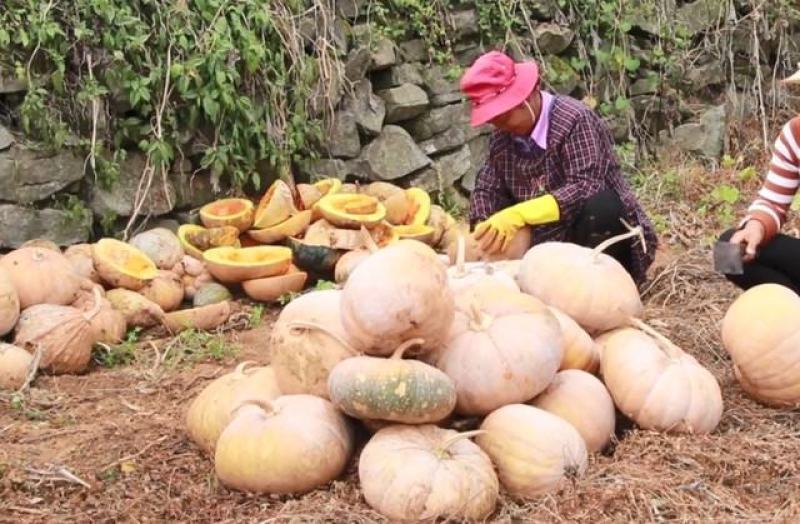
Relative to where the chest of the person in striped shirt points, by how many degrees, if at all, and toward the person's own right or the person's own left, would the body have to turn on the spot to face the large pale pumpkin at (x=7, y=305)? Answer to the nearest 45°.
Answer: approximately 45° to the person's own right

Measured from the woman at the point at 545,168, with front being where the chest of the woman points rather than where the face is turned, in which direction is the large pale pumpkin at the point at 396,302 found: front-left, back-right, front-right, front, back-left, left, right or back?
front-left

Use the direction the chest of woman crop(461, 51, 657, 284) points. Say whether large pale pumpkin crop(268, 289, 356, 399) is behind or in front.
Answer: in front

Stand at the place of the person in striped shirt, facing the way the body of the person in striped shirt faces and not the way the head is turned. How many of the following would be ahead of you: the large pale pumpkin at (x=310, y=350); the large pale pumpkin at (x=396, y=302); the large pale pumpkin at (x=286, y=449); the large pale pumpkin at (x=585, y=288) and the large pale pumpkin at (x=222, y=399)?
5

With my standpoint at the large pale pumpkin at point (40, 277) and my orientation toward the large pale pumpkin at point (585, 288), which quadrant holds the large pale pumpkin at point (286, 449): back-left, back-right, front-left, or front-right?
front-right

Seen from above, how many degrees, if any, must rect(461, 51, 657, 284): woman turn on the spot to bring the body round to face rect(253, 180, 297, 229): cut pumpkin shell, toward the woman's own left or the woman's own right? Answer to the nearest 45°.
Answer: approximately 90° to the woman's own right

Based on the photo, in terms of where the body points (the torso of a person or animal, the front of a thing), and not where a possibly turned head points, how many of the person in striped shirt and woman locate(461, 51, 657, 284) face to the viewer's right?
0

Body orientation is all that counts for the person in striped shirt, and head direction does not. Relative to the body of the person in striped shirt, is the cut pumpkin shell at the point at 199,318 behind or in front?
in front

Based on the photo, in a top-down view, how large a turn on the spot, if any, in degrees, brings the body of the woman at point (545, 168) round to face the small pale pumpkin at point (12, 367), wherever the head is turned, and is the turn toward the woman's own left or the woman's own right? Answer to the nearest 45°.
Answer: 0° — they already face it

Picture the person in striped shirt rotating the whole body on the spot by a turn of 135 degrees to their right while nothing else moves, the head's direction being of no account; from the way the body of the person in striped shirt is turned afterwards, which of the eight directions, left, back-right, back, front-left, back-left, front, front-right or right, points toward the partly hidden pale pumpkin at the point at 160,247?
left

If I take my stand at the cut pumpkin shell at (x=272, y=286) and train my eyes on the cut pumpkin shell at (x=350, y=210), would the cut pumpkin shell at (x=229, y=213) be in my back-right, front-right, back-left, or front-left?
front-left

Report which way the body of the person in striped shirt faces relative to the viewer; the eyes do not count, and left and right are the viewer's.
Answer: facing the viewer and to the left of the viewer

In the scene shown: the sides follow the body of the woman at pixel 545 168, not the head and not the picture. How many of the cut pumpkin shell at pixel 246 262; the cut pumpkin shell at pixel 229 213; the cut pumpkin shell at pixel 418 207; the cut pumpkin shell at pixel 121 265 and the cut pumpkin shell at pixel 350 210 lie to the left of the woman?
0

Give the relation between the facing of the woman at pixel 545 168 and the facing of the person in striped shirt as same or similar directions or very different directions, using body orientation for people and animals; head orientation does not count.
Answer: same or similar directions

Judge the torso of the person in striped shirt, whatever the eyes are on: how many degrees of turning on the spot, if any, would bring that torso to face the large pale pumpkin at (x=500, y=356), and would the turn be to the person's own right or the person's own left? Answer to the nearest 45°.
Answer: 0° — they already face it
